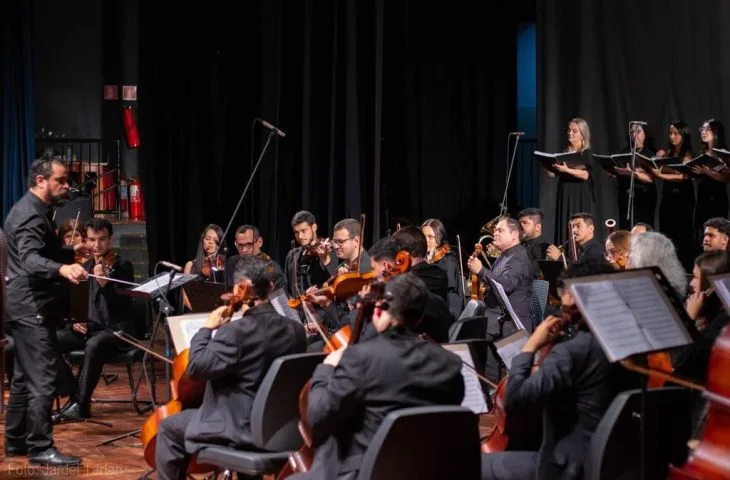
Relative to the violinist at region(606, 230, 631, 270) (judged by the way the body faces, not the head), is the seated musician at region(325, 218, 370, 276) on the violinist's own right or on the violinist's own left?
on the violinist's own right

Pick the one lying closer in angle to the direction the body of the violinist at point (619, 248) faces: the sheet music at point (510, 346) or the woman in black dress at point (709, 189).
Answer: the sheet music

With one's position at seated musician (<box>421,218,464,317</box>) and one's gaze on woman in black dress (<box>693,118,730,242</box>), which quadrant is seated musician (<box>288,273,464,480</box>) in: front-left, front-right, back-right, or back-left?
back-right

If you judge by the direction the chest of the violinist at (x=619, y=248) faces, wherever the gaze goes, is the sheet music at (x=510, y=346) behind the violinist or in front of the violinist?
in front

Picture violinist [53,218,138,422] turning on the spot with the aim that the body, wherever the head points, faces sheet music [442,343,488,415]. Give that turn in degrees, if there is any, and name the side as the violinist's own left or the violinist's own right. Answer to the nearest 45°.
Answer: approximately 45° to the violinist's own left

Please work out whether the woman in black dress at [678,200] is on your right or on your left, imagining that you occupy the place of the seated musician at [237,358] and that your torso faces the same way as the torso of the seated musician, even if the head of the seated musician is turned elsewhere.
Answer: on your right

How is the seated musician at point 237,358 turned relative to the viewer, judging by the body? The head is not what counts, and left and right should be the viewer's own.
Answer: facing away from the viewer and to the left of the viewer

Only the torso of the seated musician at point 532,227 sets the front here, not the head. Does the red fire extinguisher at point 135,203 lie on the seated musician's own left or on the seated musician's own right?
on the seated musician's own right

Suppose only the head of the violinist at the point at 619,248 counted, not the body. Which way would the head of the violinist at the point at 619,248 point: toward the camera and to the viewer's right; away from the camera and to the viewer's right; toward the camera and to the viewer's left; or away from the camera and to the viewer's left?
toward the camera and to the viewer's left

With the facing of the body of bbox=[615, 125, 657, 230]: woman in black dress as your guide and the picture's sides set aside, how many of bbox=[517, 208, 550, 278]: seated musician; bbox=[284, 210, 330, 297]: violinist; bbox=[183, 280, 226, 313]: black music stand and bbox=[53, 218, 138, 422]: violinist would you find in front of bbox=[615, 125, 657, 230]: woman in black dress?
4

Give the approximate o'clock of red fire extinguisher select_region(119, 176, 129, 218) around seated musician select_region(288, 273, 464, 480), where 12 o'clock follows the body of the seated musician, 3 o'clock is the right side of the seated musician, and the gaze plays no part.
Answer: The red fire extinguisher is roughly at 1 o'clock from the seated musician.

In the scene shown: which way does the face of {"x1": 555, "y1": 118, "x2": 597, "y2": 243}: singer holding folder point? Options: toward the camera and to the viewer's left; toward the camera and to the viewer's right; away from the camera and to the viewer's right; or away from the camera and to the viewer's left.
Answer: toward the camera and to the viewer's left

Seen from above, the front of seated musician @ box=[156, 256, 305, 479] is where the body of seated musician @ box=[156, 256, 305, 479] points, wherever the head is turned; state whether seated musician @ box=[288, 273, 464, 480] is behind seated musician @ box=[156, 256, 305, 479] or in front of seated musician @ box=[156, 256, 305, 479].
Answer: behind

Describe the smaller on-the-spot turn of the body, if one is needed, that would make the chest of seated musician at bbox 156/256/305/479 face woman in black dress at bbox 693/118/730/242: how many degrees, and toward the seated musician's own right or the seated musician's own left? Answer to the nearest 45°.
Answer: approximately 90° to the seated musician's own right

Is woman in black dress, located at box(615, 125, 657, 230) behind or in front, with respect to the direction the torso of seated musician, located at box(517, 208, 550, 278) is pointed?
behind

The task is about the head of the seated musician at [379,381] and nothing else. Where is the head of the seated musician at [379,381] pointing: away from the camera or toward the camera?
away from the camera
